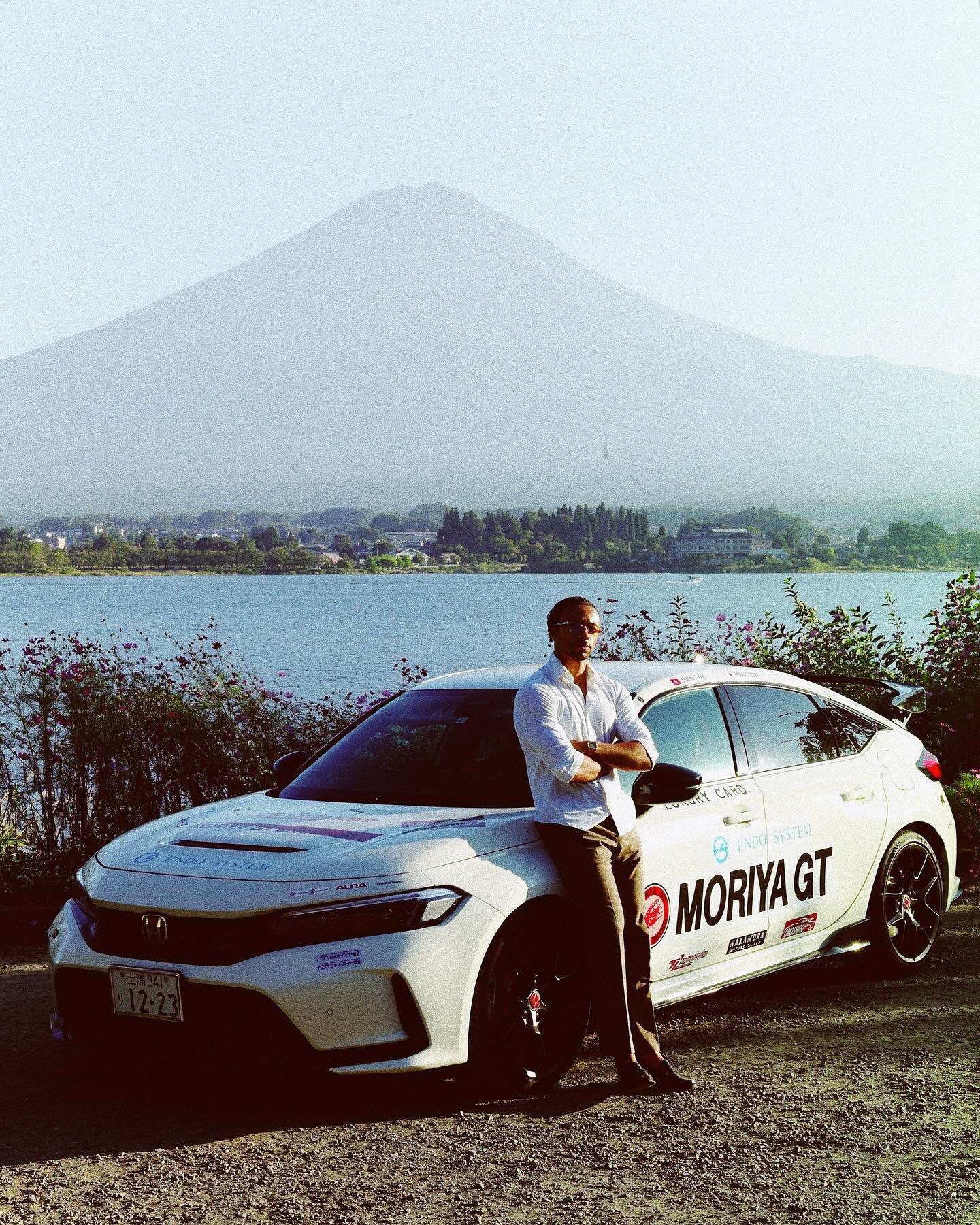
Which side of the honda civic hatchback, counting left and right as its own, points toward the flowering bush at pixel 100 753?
right

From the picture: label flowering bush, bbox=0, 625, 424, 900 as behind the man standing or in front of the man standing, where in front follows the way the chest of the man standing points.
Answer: behind

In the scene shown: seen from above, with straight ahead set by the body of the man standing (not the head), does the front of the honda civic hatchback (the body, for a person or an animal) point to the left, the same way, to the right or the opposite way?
to the right

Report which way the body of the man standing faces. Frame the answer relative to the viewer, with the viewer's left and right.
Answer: facing the viewer and to the right of the viewer

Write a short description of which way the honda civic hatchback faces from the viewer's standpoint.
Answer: facing the viewer and to the left of the viewer
